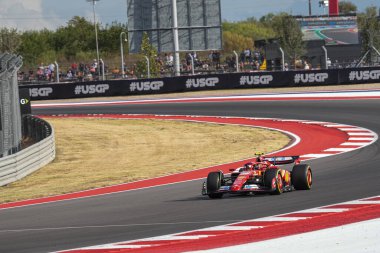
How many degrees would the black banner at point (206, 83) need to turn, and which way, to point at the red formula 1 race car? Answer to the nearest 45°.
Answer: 0° — it already faces it

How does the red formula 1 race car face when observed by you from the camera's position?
facing the viewer and to the left of the viewer

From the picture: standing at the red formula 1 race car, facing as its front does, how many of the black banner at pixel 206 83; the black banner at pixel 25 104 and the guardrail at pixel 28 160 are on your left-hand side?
0

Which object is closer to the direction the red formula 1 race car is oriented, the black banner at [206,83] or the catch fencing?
the catch fencing

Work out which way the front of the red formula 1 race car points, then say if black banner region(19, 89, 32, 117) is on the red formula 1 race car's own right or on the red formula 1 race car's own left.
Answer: on the red formula 1 race car's own right

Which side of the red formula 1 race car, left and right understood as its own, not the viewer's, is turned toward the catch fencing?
right

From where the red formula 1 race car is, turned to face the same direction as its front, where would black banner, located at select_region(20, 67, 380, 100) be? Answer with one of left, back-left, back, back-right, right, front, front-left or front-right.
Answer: back-right

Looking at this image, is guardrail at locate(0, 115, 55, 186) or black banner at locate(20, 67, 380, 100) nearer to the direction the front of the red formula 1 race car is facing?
the guardrail

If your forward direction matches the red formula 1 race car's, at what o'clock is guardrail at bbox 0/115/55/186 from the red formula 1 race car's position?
The guardrail is roughly at 3 o'clock from the red formula 1 race car.

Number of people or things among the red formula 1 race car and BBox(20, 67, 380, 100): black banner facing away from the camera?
0

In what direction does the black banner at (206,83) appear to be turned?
toward the camera
